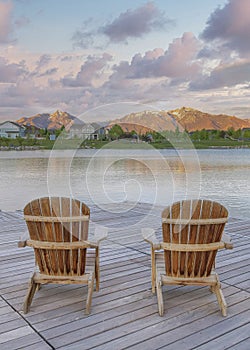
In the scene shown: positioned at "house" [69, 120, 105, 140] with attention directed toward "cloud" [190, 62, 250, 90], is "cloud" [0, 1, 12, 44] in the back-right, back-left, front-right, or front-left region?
front-left

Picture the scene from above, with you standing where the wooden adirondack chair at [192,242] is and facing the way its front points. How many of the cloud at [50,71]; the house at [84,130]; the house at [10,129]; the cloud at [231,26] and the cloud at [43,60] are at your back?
0

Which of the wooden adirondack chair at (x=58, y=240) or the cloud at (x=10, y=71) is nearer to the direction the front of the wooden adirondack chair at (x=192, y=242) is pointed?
the cloud

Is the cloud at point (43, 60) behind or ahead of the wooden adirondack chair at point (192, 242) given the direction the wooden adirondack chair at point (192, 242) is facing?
ahead

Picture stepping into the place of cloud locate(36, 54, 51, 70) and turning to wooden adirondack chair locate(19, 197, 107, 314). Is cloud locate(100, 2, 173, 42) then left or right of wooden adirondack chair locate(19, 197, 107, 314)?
left

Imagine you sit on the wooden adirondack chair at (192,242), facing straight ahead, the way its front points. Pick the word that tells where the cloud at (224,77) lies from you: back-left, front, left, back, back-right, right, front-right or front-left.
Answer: front

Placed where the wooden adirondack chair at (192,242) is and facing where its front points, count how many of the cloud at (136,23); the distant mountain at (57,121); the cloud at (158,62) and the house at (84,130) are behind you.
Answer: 0

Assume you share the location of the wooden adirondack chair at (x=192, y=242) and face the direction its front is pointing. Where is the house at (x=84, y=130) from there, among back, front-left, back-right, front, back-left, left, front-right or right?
front-left

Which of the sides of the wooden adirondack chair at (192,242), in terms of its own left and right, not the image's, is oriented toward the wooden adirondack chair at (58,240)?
left

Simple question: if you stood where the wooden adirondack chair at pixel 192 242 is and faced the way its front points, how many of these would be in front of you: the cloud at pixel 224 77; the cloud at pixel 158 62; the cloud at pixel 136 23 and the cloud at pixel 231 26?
4

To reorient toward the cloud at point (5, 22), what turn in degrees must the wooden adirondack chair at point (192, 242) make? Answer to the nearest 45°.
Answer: approximately 45° to its left

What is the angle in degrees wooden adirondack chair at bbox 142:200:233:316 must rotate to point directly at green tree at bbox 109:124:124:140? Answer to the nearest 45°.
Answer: approximately 45° to its left

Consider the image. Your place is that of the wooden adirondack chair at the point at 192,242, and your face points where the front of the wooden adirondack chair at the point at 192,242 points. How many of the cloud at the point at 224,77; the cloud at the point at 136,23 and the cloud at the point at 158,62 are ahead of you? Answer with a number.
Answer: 3

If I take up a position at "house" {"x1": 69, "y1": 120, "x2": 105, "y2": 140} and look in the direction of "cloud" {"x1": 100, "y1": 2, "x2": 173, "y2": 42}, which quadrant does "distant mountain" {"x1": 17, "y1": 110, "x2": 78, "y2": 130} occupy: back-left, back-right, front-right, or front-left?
front-left

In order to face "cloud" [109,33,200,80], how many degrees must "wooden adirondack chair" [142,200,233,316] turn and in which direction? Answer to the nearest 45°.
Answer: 0° — it already faces it

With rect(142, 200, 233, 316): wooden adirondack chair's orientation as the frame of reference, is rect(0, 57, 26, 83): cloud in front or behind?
in front

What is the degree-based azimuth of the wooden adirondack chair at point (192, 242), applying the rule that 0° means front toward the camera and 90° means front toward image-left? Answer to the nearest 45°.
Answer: approximately 180°

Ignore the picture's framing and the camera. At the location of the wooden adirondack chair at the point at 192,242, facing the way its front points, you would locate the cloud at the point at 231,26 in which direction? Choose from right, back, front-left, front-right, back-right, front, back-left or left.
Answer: front

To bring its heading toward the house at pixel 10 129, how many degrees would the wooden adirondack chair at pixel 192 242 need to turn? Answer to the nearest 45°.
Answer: approximately 45° to its left
